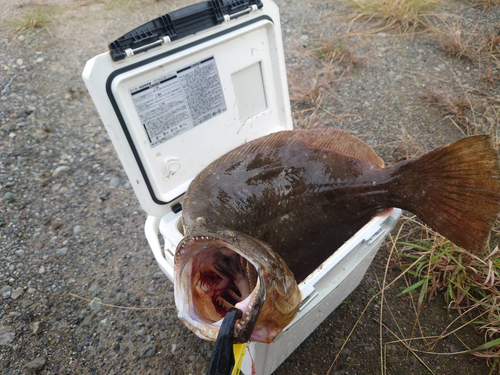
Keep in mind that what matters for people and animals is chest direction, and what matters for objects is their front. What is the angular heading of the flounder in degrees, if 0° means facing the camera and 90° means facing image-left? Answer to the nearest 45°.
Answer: approximately 45°

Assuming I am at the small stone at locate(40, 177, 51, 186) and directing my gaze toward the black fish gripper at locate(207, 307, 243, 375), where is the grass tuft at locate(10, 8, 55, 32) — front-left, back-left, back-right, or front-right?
back-left

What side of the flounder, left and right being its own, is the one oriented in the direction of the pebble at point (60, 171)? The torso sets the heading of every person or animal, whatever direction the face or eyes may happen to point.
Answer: right

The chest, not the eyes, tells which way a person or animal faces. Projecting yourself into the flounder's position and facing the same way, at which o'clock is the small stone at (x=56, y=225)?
The small stone is roughly at 2 o'clock from the flounder.

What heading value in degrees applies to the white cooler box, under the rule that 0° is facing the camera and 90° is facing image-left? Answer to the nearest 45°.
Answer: approximately 315°
